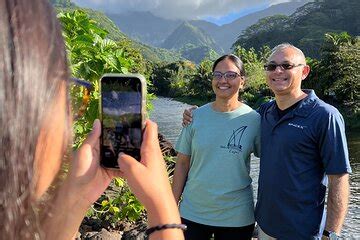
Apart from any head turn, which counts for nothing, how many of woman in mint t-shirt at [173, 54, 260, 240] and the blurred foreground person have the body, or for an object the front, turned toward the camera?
1

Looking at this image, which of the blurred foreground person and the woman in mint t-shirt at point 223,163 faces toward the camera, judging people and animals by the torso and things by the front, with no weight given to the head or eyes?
the woman in mint t-shirt

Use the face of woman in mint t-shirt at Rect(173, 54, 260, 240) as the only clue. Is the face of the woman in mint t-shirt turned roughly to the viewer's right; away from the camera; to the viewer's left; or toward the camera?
toward the camera

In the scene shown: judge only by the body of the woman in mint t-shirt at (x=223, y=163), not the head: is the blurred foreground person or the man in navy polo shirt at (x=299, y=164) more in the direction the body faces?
the blurred foreground person

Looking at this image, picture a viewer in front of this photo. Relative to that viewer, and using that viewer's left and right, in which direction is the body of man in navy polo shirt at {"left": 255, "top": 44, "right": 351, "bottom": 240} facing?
facing the viewer and to the left of the viewer

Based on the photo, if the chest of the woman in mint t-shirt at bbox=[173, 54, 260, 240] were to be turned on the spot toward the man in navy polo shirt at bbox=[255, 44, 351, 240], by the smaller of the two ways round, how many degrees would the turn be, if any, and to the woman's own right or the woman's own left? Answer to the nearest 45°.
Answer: approximately 45° to the woman's own left

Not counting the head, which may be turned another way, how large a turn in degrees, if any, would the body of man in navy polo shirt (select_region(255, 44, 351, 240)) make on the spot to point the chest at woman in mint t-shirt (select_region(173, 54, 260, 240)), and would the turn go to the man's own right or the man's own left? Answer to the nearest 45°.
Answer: approximately 45° to the man's own right

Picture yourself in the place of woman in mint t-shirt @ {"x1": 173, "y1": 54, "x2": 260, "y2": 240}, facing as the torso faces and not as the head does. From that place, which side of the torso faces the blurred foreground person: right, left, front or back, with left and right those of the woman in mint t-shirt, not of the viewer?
front

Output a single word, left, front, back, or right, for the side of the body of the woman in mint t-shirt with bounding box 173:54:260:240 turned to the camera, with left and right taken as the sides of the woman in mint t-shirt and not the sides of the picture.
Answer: front

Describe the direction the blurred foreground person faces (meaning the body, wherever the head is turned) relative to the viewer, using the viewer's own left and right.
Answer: facing away from the viewer and to the right of the viewer

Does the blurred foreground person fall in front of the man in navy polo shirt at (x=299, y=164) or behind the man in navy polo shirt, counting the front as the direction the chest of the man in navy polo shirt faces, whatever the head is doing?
in front

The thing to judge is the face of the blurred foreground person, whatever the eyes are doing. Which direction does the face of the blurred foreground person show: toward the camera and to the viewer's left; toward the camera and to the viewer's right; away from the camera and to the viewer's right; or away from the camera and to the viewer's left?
away from the camera and to the viewer's right

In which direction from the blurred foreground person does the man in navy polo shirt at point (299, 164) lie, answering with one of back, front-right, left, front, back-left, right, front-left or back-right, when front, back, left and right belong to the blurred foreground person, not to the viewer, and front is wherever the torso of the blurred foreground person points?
front
